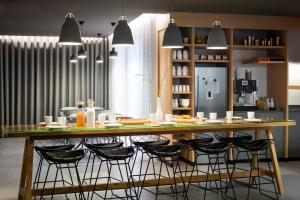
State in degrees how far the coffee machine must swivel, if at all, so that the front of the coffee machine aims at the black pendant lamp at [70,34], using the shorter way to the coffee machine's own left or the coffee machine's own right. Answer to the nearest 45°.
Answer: approximately 45° to the coffee machine's own right

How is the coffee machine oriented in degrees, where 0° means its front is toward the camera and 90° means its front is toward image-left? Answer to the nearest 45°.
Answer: approximately 0°

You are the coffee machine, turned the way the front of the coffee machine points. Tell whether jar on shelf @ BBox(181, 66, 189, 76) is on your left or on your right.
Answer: on your right

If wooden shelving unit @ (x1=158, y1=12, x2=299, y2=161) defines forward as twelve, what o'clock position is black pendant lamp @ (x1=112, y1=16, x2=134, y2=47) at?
The black pendant lamp is roughly at 1 o'clock from the wooden shelving unit.

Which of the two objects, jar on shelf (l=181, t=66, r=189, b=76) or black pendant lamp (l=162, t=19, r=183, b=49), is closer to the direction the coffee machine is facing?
the black pendant lamp

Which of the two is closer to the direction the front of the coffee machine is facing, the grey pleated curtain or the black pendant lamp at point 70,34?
the black pendant lamp

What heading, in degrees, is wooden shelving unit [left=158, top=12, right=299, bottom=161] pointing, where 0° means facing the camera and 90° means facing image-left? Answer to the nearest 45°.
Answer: approximately 0°
